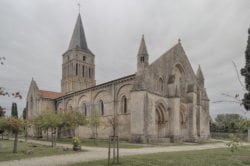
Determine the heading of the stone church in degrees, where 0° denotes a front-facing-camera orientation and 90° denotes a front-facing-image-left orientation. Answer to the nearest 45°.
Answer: approximately 315°
